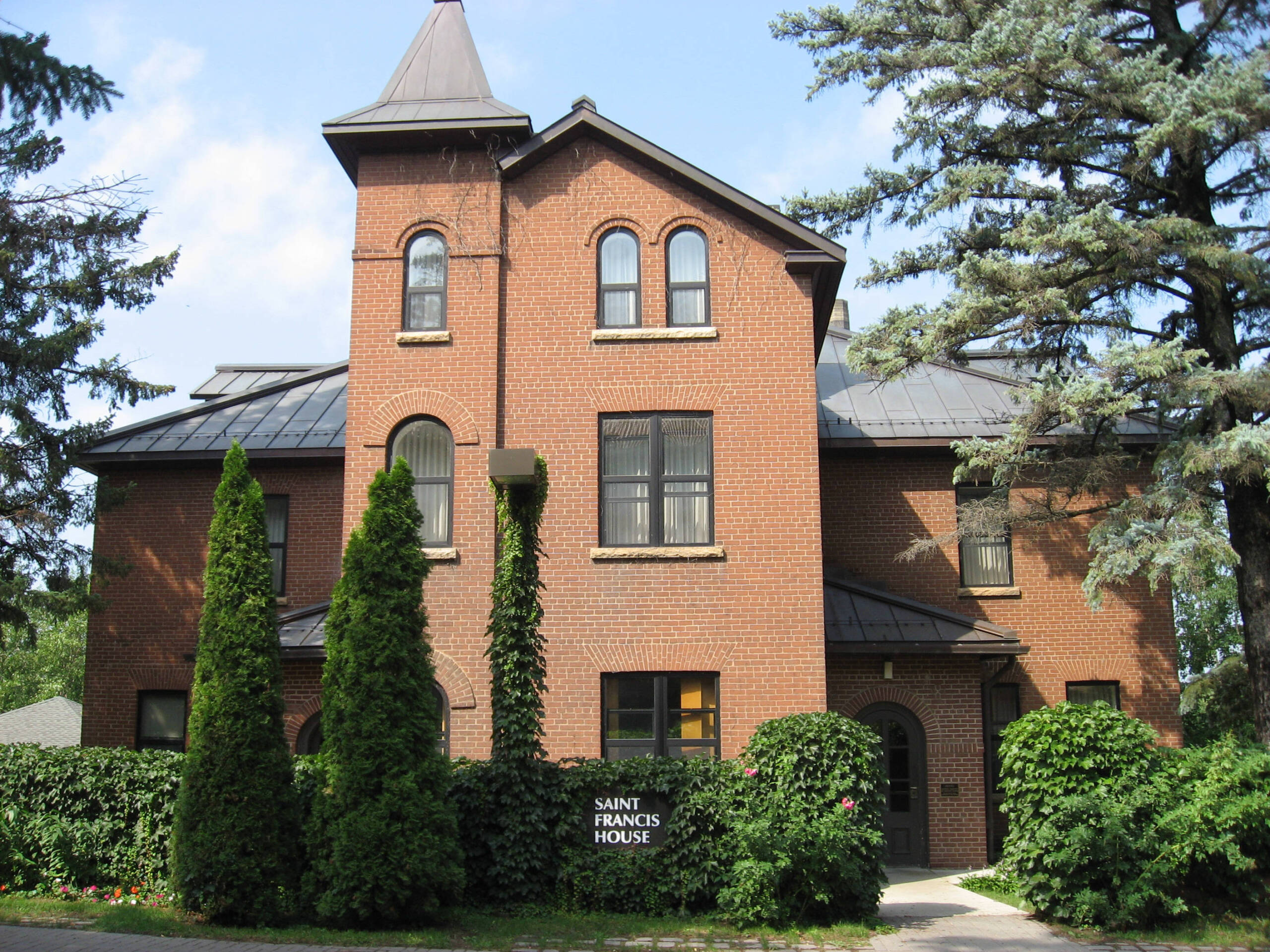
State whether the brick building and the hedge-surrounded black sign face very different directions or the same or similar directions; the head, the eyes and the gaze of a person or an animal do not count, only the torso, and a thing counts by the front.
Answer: same or similar directions

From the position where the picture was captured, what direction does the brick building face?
facing the viewer

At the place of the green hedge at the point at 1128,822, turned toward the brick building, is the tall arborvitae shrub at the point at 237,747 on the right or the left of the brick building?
left

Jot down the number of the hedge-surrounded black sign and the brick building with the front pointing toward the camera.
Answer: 2

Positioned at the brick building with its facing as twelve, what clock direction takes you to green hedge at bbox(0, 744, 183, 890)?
The green hedge is roughly at 2 o'clock from the brick building.
